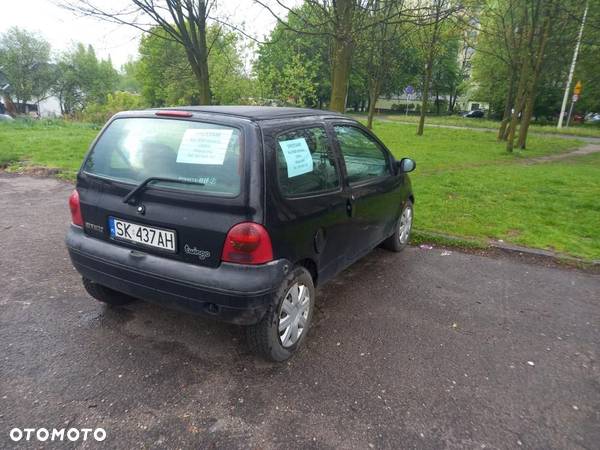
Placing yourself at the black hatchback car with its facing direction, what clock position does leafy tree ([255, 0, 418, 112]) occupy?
The leafy tree is roughly at 11 o'clock from the black hatchback car.

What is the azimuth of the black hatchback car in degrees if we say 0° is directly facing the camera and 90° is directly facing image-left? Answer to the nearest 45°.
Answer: approximately 225°
